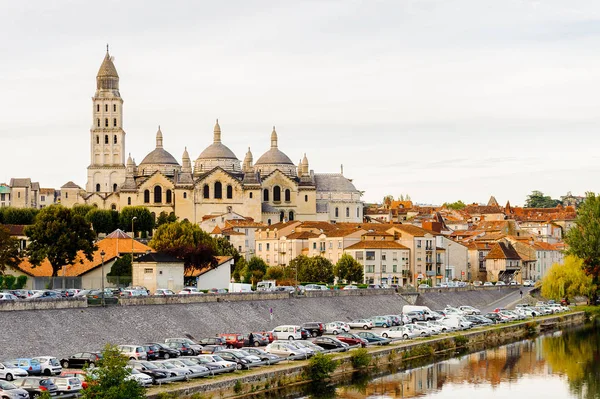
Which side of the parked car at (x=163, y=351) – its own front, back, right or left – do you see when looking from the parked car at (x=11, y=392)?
right

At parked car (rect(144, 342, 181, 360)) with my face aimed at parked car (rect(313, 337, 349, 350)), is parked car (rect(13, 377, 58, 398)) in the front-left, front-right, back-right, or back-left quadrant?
back-right

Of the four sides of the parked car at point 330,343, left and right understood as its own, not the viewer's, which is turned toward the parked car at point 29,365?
right

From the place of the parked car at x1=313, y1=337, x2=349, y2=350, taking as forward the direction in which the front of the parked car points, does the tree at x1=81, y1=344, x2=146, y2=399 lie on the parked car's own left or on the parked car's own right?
on the parked car's own right
